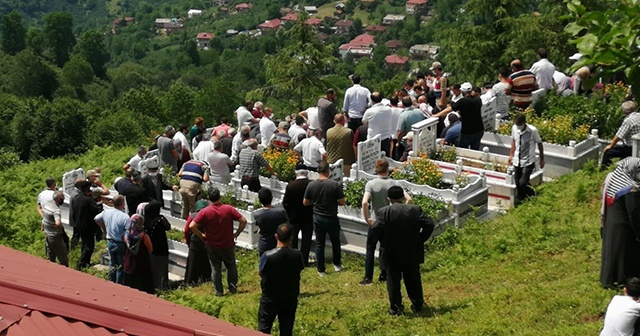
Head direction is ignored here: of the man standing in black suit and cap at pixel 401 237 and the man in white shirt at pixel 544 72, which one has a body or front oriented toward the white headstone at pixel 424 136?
the man standing in black suit and cap

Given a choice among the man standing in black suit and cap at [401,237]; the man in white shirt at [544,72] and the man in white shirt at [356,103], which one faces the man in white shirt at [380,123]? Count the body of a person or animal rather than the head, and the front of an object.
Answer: the man standing in black suit and cap

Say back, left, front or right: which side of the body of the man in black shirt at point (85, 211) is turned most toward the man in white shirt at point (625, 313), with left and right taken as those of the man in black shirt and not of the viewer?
right

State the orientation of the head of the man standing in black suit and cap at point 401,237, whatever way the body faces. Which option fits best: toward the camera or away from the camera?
away from the camera

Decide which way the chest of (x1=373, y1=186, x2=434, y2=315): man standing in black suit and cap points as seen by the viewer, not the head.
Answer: away from the camera

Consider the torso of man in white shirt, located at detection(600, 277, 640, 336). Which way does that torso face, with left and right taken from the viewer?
facing away from the viewer

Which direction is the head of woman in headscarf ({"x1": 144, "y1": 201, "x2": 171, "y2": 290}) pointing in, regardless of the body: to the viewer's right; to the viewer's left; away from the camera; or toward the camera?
away from the camera

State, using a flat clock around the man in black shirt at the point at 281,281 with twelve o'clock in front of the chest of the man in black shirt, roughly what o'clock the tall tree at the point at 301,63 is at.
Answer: The tall tree is roughly at 12 o'clock from the man in black shirt.
